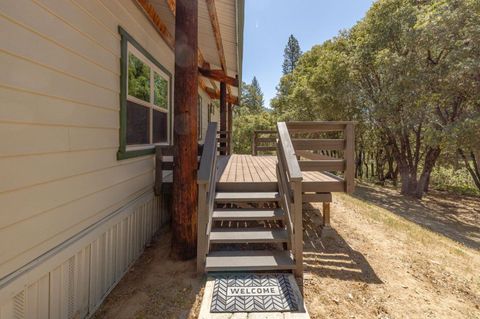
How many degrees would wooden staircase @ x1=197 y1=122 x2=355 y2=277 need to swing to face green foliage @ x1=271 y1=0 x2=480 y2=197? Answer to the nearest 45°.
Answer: approximately 135° to its left

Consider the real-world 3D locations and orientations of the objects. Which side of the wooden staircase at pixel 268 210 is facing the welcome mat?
front

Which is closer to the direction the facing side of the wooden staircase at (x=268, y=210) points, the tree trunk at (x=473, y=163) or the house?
the house

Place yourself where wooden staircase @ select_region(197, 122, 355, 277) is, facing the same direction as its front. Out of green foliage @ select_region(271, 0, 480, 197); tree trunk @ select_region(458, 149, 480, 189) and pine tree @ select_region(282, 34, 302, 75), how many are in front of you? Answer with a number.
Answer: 0

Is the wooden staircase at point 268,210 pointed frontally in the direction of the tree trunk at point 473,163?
no

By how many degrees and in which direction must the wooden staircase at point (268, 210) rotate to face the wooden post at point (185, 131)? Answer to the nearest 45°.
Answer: approximately 90° to its right

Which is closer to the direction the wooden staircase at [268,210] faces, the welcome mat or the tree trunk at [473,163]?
the welcome mat

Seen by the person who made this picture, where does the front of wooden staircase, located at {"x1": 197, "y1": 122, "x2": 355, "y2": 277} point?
facing the viewer

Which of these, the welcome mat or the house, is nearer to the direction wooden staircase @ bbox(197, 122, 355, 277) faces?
the welcome mat

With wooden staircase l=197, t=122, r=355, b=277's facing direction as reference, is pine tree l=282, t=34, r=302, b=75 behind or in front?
behind
